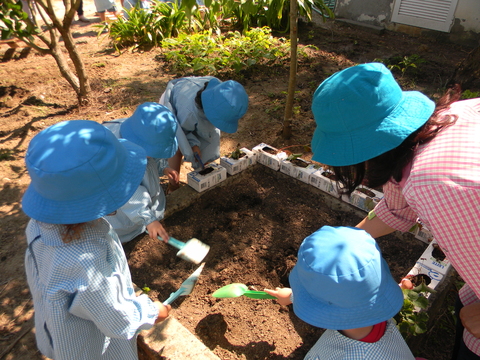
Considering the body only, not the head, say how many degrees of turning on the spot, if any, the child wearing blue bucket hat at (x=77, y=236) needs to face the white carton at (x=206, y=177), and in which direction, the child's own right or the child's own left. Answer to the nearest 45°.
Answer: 0° — they already face it

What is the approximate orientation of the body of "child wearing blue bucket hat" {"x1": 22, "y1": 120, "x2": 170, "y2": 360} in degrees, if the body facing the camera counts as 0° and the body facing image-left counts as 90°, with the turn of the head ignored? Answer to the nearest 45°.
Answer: approximately 225°

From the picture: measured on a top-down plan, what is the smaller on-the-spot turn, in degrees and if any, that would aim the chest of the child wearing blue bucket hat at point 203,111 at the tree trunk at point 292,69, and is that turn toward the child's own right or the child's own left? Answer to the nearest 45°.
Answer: approximately 90° to the child's own left

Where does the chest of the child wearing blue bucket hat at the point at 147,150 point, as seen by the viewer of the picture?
to the viewer's right

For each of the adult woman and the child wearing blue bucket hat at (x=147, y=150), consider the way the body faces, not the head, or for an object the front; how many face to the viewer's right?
1

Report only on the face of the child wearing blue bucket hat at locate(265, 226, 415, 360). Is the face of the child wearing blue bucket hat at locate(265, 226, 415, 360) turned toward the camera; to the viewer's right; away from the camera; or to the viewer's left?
away from the camera

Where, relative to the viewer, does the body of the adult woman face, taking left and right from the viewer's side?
facing to the left of the viewer

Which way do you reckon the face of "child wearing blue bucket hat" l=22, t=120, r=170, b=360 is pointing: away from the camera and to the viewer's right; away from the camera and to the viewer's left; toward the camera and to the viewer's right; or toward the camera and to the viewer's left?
away from the camera and to the viewer's right

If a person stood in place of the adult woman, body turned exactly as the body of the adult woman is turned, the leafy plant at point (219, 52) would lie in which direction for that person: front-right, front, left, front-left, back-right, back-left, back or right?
front-right

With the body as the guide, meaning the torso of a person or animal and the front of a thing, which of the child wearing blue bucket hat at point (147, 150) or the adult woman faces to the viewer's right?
the child wearing blue bucket hat

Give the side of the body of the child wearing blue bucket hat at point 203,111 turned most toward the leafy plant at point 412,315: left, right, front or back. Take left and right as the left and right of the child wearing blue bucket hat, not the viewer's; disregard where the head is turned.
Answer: front
